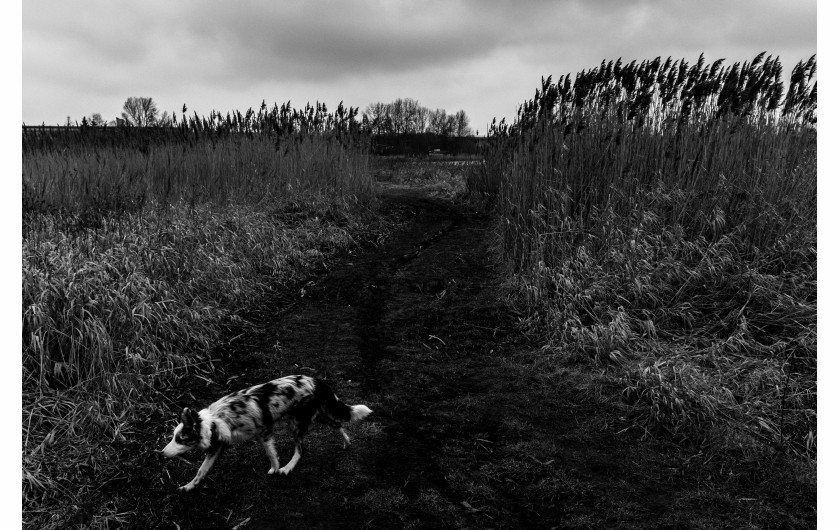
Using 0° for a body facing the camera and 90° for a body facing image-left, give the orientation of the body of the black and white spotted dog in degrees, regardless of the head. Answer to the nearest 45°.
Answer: approximately 90°
